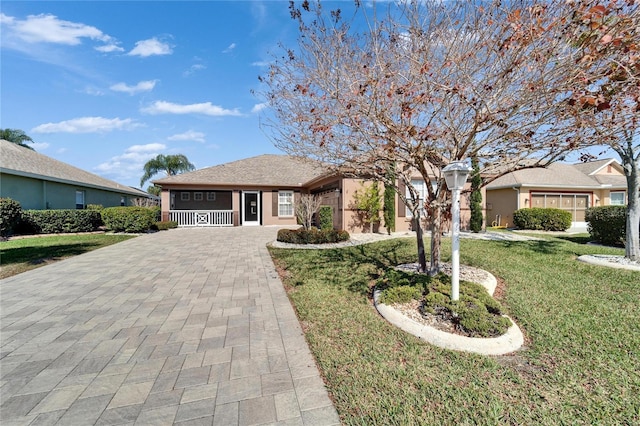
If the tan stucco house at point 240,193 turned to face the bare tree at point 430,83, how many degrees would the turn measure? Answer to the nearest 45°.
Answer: approximately 45° to its left

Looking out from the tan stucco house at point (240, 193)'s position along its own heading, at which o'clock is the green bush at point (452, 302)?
The green bush is roughly at 11 o'clock from the tan stucco house.

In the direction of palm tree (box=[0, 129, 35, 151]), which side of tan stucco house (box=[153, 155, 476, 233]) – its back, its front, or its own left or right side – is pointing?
right

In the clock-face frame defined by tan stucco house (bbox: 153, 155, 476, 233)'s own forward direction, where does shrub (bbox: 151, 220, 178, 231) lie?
The shrub is roughly at 2 o'clock from the tan stucco house.

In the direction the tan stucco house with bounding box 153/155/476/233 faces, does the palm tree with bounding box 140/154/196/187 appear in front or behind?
behind

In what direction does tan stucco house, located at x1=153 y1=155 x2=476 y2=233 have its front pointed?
toward the camera

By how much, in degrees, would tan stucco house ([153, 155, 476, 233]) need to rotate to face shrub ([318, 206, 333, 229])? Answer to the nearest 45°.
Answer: approximately 45° to its left

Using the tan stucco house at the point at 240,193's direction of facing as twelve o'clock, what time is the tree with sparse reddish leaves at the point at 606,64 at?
The tree with sparse reddish leaves is roughly at 11 o'clock from the tan stucco house.

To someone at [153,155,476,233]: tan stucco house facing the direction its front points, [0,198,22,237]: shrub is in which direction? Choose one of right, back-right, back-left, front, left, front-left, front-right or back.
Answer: front-right

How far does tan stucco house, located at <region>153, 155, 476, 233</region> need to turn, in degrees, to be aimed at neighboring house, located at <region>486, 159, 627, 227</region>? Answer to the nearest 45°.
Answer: approximately 90° to its left

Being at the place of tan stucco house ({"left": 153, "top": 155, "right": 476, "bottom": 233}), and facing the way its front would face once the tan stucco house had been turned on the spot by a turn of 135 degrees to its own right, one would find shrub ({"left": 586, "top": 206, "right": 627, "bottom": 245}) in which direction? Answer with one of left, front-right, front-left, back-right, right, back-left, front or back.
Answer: back

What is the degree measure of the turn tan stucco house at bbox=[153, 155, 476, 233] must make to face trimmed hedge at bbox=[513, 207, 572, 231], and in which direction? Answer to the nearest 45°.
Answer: approximately 90° to its left
